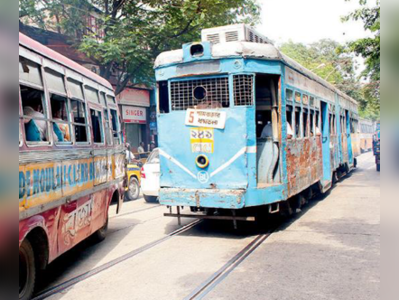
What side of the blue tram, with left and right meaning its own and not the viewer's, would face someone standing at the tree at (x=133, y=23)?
right

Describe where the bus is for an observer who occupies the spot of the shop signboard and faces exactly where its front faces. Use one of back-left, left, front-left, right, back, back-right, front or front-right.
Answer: front-right

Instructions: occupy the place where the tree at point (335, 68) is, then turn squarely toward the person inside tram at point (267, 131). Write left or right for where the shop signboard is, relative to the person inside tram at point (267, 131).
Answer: right

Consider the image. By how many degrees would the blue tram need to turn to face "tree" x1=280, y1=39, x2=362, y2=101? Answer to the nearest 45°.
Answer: approximately 135° to its right

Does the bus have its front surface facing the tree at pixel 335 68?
yes

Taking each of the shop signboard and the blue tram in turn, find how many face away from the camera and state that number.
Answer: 0

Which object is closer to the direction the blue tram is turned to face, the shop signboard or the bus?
the bus

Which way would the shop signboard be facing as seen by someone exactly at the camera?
facing the viewer and to the right of the viewer

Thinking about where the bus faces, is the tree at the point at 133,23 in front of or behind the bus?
in front

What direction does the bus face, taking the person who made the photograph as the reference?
facing away from the viewer and to the right of the viewer

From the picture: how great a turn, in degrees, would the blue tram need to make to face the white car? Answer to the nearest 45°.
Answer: approximately 90° to its right

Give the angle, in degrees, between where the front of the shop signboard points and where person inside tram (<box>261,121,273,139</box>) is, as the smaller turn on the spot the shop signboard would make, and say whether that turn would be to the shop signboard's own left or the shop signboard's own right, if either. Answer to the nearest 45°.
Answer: approximately 45° to the shop signboard's own right

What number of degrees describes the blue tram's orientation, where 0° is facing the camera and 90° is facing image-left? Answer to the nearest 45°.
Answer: approximately 45°

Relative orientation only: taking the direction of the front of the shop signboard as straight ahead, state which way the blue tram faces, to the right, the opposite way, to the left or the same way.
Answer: to the right

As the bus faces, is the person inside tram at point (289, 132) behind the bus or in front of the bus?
in front

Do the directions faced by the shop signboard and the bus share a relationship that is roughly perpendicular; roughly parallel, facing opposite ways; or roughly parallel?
roughly perpendicular
